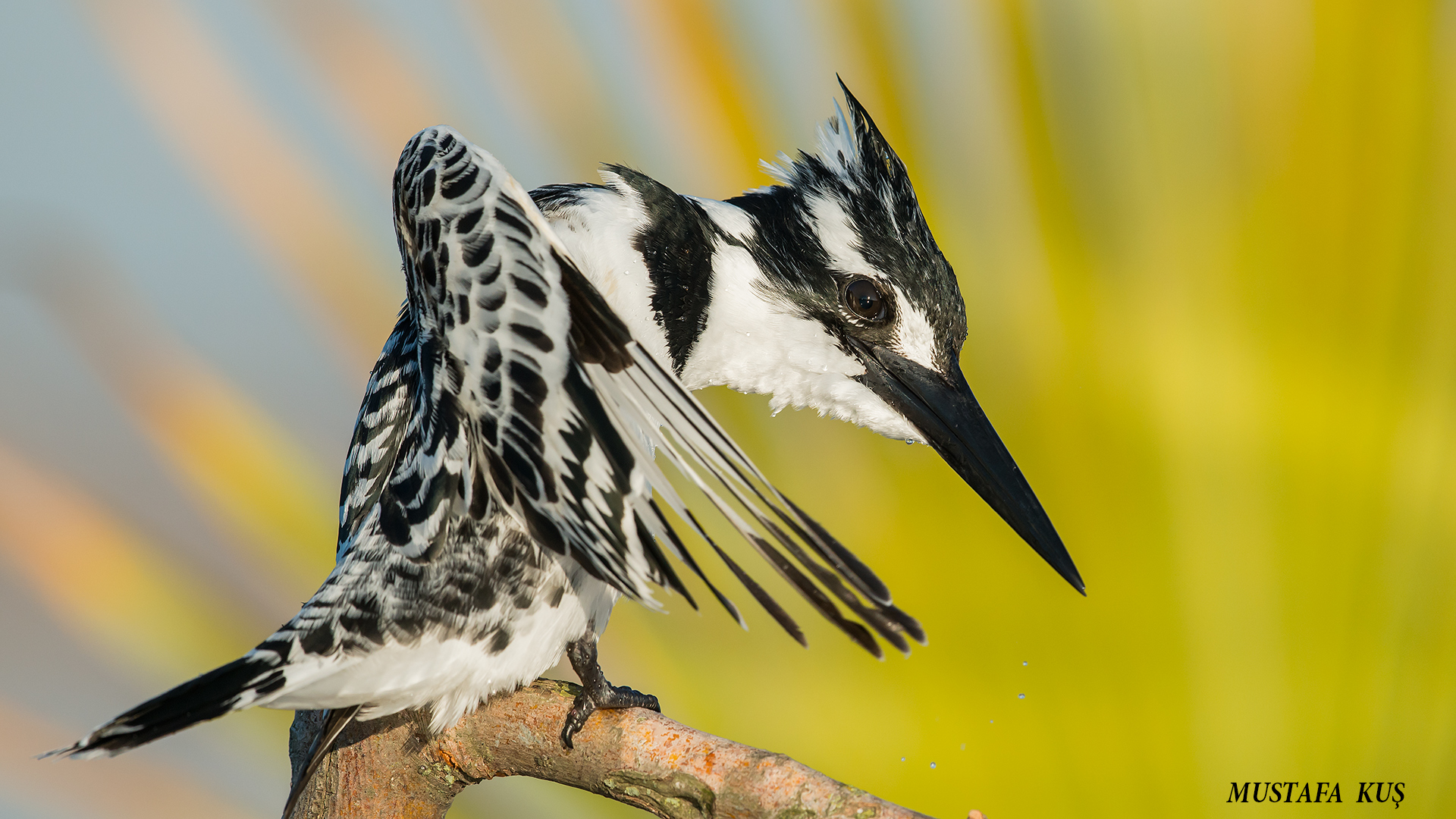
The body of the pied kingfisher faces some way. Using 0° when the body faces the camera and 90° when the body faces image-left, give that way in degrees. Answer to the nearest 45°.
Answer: approximately 270°
